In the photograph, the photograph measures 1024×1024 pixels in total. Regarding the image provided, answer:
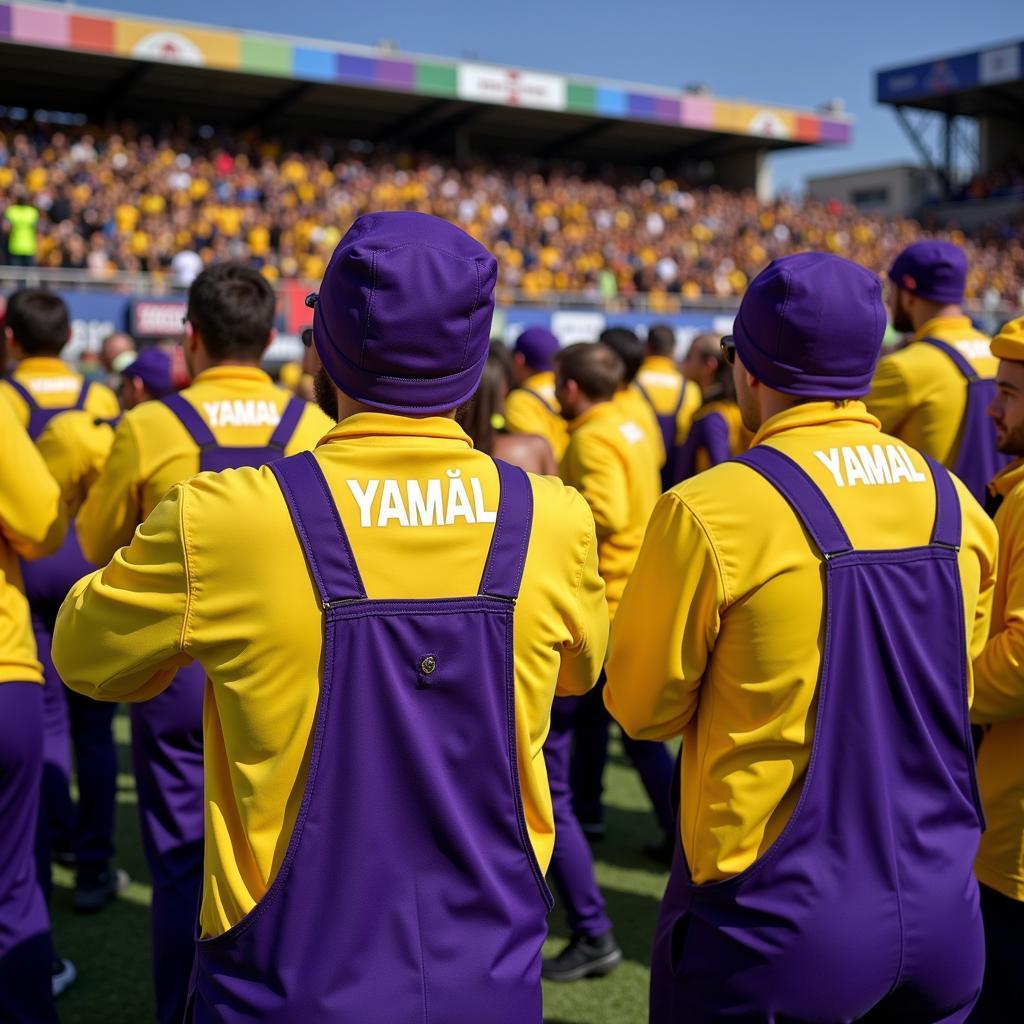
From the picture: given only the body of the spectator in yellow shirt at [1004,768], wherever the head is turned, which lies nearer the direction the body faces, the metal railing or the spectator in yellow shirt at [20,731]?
the spectator in yellow shirt

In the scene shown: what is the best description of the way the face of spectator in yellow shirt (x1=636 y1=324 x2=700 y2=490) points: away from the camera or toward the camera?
away from the camera

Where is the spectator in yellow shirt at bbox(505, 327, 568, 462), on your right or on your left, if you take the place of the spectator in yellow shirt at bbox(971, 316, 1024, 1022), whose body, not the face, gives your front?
on your right

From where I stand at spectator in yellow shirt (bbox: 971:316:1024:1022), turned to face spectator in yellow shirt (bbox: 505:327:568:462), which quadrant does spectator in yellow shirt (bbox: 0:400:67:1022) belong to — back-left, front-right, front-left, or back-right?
front-left

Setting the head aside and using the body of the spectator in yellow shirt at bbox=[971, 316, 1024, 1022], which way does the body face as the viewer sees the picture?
to the viewer's left

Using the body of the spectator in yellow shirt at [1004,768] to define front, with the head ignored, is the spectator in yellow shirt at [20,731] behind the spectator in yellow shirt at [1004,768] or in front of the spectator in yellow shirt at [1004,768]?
in front
